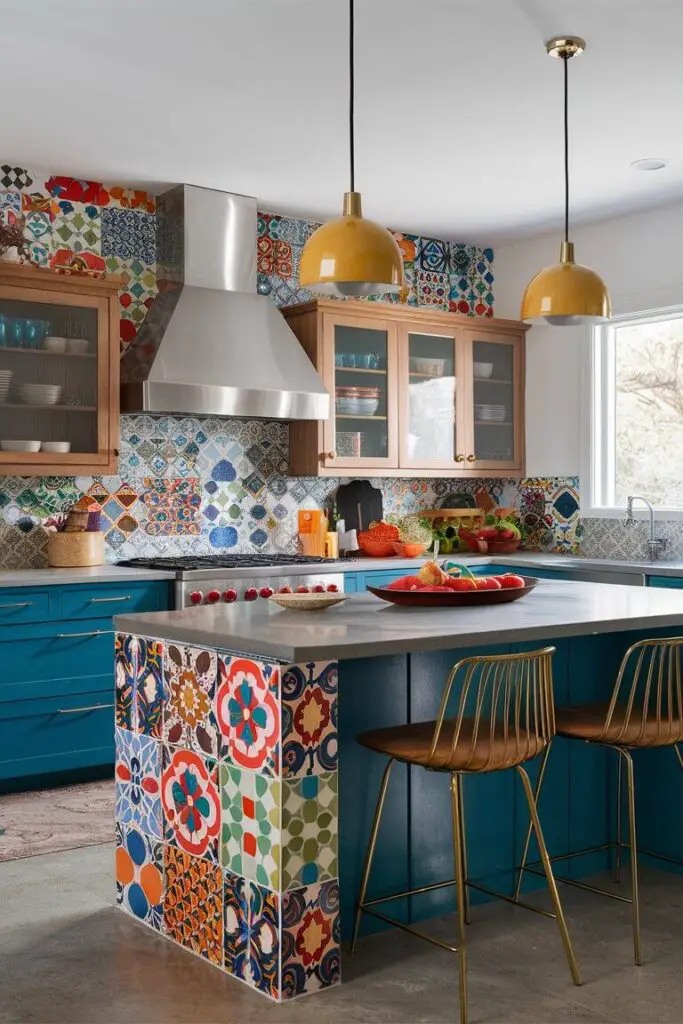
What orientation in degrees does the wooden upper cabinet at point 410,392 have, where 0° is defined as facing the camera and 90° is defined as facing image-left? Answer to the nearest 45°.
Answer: approximately 315°

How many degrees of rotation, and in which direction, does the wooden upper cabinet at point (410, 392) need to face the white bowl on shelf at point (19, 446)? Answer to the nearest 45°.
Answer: approximately 90° to its right

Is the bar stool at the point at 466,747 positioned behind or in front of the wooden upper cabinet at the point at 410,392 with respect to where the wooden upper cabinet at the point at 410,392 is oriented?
in front

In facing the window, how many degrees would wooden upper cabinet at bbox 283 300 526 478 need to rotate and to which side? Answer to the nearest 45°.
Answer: approximately 45° to its left

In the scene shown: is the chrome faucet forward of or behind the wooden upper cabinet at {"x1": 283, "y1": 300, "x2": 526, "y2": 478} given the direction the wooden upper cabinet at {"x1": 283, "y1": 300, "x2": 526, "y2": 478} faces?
forward

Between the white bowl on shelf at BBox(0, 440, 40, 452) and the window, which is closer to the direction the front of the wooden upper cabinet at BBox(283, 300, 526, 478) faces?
the window

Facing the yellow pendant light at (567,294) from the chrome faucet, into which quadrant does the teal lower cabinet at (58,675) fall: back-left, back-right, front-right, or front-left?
front-right

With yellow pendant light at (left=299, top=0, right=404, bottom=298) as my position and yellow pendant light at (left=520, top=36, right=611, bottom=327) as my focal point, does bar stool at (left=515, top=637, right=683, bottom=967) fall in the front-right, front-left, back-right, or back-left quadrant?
front-right

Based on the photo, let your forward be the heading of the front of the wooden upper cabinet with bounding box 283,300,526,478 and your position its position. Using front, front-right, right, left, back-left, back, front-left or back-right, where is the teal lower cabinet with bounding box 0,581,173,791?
right

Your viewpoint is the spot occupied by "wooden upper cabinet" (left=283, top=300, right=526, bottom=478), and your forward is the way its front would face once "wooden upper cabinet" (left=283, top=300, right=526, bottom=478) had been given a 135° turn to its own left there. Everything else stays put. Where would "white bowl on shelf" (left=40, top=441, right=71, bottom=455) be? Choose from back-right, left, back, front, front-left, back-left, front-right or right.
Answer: back-left

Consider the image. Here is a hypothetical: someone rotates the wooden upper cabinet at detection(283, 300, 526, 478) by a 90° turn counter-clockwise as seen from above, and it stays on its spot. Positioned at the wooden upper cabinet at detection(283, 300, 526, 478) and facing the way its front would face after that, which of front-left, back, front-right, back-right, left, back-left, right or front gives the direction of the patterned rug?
back

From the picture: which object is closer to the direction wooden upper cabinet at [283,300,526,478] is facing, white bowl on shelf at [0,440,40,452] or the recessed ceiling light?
the recessed ceiling light

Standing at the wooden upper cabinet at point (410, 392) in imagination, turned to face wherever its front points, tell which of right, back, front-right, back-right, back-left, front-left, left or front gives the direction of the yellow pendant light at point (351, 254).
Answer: front-right

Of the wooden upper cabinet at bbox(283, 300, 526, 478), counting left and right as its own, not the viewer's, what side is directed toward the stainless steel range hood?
right
